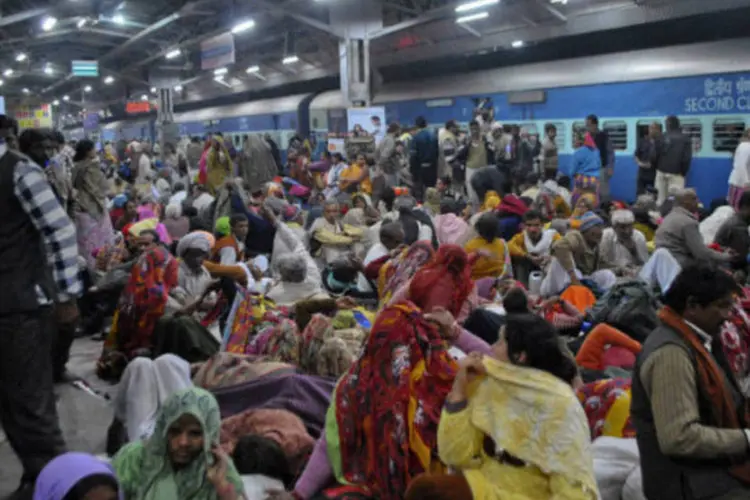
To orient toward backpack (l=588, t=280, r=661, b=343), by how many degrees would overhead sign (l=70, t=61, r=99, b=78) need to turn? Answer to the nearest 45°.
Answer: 0° — it already faces it

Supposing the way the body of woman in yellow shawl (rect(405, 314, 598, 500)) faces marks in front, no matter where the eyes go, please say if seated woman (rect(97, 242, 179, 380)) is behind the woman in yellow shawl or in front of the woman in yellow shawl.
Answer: in front

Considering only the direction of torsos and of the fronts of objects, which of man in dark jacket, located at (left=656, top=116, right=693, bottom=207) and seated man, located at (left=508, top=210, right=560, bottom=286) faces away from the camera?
the man in dark jacket

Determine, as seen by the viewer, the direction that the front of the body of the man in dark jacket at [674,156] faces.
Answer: away from the camera

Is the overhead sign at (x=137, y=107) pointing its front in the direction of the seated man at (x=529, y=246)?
yes

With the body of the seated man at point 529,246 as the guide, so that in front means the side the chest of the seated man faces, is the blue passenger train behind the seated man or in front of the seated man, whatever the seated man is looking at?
behind

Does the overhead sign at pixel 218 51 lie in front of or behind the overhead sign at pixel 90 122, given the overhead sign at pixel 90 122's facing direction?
in front
